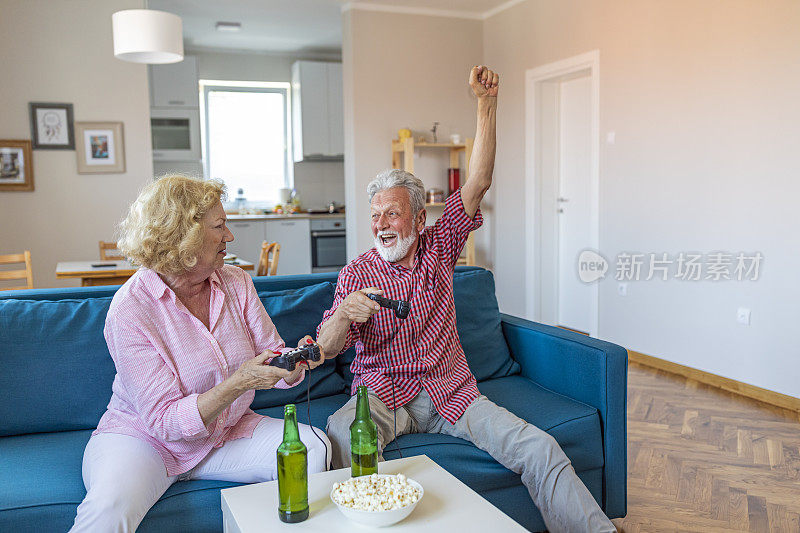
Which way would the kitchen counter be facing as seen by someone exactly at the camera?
facing the viewer

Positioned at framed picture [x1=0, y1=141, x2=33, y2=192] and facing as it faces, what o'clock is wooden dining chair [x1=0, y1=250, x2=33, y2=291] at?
The wooden dining chair is roughly at 12 o'clock from the framed picture.

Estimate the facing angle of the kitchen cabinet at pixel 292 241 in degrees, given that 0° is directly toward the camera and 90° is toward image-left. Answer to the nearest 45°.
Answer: approximately 0°

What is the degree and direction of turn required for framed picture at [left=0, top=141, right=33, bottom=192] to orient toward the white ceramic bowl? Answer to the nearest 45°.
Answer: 0° — it already faces it

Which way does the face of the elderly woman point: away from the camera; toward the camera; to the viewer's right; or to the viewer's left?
to the viewer's right

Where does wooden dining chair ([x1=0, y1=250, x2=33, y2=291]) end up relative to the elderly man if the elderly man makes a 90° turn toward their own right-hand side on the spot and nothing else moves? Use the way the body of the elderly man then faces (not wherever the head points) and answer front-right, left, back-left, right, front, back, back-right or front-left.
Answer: front-right

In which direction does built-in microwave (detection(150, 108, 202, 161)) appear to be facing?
toward the camera

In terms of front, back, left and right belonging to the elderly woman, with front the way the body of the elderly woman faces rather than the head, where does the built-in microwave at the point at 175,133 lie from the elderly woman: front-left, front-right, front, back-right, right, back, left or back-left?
back-left

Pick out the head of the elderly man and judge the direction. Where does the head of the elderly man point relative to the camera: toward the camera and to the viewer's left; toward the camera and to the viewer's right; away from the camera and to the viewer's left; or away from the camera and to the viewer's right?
toward the camera and to the viewer's left

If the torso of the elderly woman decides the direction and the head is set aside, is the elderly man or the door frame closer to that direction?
the elderly man

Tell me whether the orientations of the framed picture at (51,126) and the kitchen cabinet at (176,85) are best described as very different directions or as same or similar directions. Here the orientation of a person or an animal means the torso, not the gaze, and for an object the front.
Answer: same or similar directions

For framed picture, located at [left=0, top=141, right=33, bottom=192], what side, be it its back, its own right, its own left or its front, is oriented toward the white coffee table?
front

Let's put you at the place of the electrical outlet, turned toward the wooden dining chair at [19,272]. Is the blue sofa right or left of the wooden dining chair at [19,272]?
left

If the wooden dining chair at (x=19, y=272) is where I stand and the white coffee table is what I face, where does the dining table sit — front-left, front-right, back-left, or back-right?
front-left

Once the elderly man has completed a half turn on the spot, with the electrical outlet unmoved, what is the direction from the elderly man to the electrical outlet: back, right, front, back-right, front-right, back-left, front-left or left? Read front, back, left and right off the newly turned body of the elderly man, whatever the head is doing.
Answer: front-right

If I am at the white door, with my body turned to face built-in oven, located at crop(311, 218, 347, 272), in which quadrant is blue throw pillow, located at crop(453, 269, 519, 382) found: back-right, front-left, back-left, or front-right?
back-left

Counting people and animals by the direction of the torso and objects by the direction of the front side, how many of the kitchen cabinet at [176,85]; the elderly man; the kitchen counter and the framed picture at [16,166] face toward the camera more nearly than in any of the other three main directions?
4

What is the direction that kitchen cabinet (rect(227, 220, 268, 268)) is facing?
toward the camera

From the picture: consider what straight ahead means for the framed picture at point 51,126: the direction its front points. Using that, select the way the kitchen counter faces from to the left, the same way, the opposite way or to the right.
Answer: the same way
